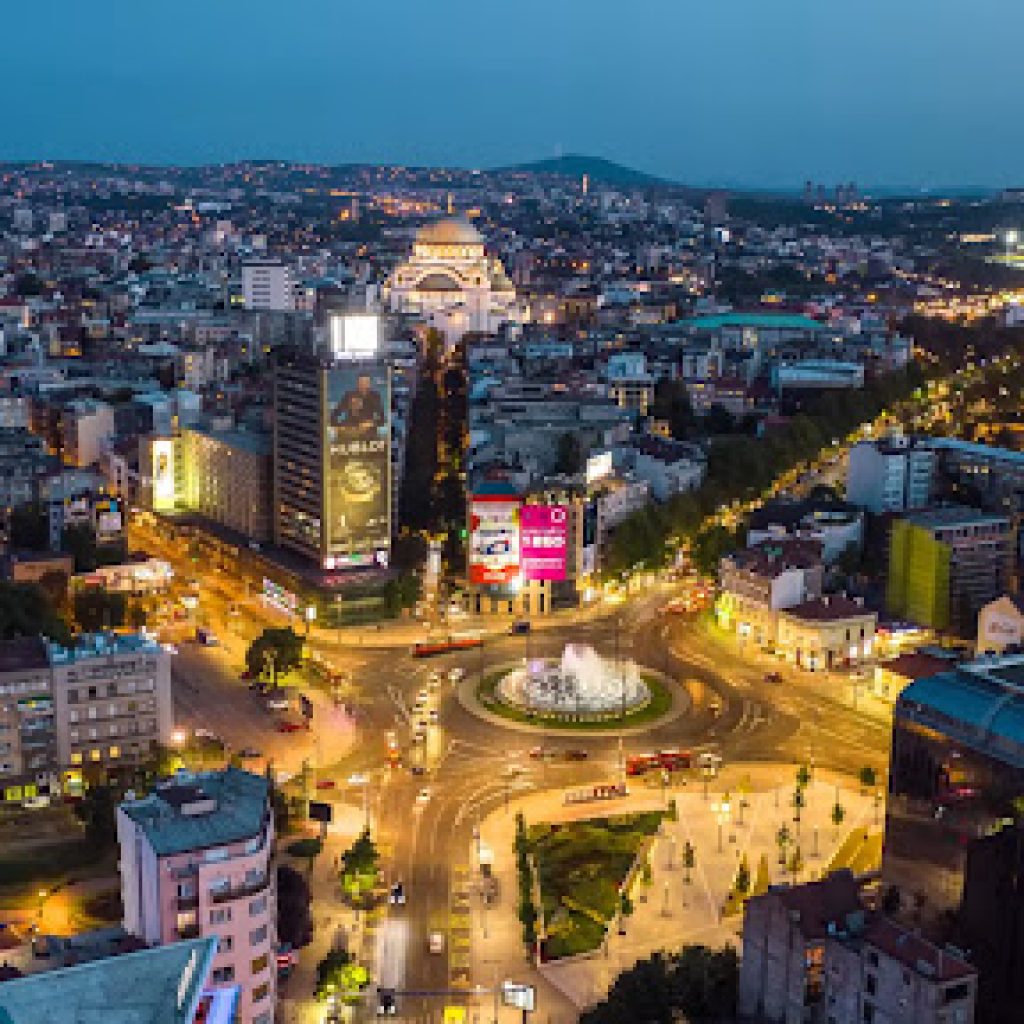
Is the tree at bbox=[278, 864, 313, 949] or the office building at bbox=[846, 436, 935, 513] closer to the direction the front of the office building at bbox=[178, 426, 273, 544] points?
the tree

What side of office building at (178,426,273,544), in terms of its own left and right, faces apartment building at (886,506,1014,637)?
left

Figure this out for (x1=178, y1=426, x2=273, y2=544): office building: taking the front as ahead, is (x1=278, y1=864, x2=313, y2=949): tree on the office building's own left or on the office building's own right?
on the office building's own left

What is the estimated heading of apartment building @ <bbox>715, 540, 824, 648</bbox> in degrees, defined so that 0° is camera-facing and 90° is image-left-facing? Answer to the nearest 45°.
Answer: approximately 45°

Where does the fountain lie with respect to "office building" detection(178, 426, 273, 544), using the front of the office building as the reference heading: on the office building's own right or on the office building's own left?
on the office building's own left

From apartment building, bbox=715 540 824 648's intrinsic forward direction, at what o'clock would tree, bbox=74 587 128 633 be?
The tree is roughly at 1 o'clock from the apartment building.

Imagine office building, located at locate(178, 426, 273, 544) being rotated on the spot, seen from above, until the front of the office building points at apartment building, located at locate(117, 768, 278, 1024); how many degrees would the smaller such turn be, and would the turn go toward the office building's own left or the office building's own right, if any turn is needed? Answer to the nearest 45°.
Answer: approximately 45° to the office building's own left

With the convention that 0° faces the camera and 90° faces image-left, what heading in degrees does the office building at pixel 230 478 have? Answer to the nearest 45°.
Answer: approximately 45°

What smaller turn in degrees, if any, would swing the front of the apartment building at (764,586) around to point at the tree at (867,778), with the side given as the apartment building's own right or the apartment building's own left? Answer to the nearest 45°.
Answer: approximately 45° to the apartment building's own left

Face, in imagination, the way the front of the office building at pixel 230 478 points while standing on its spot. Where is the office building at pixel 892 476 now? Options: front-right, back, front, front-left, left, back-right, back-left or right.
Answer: back-left

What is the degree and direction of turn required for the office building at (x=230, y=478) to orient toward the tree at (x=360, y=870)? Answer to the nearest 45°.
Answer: approximately 45° to its left

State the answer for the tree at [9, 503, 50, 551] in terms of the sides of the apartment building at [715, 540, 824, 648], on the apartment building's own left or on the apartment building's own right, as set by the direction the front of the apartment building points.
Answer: on the apartment building's own right

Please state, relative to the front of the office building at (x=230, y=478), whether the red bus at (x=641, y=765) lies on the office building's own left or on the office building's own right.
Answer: on the office building's own left

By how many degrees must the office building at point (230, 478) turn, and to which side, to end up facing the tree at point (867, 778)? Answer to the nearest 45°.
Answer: approximately 90° to its left

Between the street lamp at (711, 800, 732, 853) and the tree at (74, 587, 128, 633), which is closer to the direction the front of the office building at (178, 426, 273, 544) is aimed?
the tree
